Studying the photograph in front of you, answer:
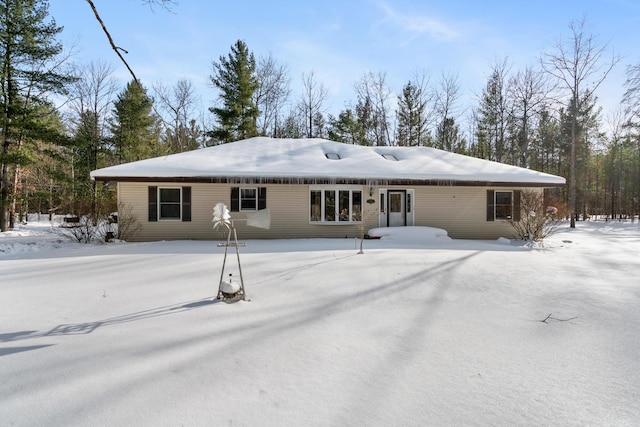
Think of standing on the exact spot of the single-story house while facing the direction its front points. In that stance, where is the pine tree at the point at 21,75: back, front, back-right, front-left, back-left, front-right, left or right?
right

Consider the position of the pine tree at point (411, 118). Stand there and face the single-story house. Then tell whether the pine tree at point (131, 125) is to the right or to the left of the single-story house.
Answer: right

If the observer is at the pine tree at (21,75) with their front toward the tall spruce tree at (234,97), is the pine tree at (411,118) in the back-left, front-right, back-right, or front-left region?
front-right

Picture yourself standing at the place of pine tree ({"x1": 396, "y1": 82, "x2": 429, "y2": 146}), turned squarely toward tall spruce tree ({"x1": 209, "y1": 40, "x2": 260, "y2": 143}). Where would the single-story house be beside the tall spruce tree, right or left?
left

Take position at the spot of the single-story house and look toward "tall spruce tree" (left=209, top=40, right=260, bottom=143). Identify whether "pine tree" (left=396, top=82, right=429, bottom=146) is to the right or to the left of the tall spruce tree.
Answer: right

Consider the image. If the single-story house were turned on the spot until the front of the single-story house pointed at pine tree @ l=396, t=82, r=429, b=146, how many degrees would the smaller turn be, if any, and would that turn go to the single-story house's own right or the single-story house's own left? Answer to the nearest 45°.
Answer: approximately 135° to the single-story house's own left

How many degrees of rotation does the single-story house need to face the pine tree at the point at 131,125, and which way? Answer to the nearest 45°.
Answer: approximately 135° to its right

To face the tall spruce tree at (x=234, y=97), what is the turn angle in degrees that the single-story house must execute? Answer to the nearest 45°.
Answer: approximately 135° to its right

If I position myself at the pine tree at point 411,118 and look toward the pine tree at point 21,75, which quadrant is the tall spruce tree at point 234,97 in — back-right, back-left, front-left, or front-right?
front-right

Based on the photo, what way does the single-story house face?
toward the camera
